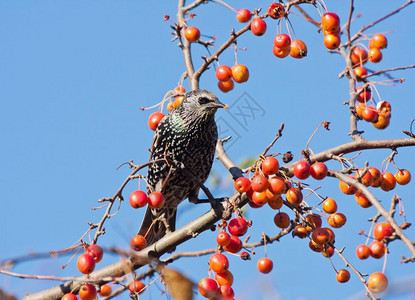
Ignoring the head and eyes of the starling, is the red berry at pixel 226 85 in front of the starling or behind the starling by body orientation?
in front

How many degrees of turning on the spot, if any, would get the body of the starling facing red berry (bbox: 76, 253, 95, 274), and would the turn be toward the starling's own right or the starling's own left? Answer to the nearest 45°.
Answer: approximately 90° to the starling's own right

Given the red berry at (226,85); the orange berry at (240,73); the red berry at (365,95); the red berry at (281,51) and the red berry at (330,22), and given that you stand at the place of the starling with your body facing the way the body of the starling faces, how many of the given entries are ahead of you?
5

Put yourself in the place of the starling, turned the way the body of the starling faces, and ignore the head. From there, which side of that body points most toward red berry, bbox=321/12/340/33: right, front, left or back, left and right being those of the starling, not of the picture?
front

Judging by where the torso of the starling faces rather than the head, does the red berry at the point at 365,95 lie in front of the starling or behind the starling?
in front

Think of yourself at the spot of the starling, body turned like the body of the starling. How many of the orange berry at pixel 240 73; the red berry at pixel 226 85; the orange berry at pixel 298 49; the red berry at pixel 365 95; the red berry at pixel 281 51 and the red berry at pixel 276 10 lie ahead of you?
6

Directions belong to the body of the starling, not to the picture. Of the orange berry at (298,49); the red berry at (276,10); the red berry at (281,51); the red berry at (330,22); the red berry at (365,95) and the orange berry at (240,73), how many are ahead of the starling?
6

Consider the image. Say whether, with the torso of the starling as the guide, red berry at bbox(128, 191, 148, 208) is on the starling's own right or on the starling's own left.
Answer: on the starling's own right

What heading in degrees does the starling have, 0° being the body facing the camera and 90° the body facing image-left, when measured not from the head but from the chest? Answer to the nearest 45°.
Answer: approximately 315°

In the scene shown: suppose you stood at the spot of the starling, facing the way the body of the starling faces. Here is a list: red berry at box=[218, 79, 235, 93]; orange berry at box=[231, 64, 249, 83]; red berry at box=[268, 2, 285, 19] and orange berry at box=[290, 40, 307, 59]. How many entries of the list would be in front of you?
4

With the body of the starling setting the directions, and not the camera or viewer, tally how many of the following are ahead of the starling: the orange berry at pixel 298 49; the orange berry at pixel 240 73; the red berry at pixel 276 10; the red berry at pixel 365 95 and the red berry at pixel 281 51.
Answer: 5
